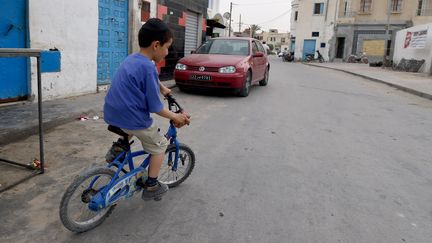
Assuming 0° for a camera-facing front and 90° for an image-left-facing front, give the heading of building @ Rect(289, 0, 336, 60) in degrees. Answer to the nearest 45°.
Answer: approximately 0°

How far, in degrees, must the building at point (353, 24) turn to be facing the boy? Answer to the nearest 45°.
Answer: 0° — it already faces them

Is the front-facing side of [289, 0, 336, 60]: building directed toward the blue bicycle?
yes

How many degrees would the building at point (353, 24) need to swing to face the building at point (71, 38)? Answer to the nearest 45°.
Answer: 0° — it already faces it

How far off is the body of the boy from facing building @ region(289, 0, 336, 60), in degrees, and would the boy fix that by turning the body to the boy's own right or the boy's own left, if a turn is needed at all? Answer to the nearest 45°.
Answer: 0° — they already face it

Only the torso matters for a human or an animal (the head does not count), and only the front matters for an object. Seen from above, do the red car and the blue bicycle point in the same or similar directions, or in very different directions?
very different directions

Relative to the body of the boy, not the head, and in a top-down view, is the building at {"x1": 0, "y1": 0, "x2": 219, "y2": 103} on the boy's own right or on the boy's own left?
on the boy's own left

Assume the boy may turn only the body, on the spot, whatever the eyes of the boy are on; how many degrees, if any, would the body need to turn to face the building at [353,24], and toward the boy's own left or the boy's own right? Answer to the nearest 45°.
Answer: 0° — they already face it

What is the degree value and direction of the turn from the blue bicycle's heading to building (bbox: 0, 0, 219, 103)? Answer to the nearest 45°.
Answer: approximately 45° to its left

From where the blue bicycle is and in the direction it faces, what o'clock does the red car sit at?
The red car is roughly at 11 o'clock from the blue bicycle.

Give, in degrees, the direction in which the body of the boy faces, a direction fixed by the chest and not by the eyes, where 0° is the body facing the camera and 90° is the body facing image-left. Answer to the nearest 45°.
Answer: approximately 225°

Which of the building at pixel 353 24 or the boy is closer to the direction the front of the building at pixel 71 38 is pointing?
the boy
